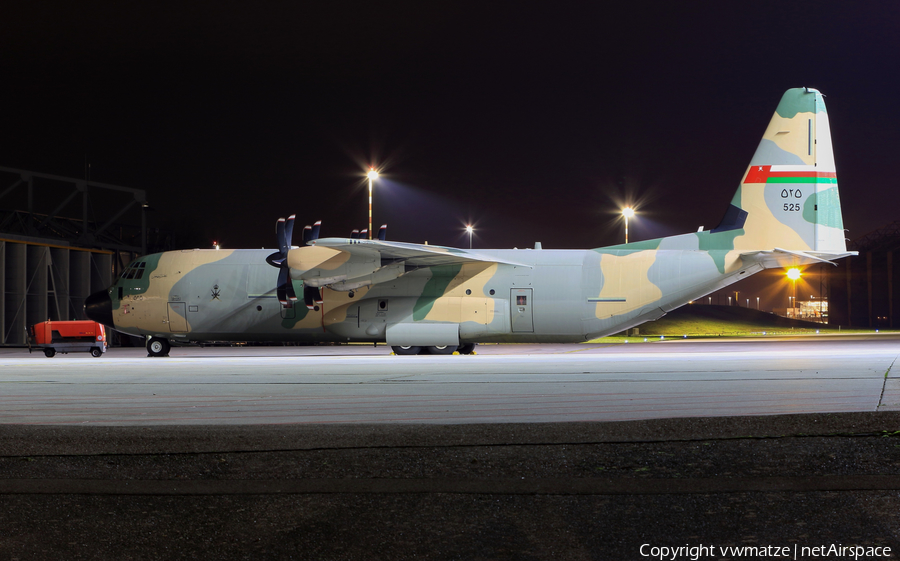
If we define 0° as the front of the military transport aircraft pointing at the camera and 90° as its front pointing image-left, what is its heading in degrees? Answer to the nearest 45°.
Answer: approximately 90°
